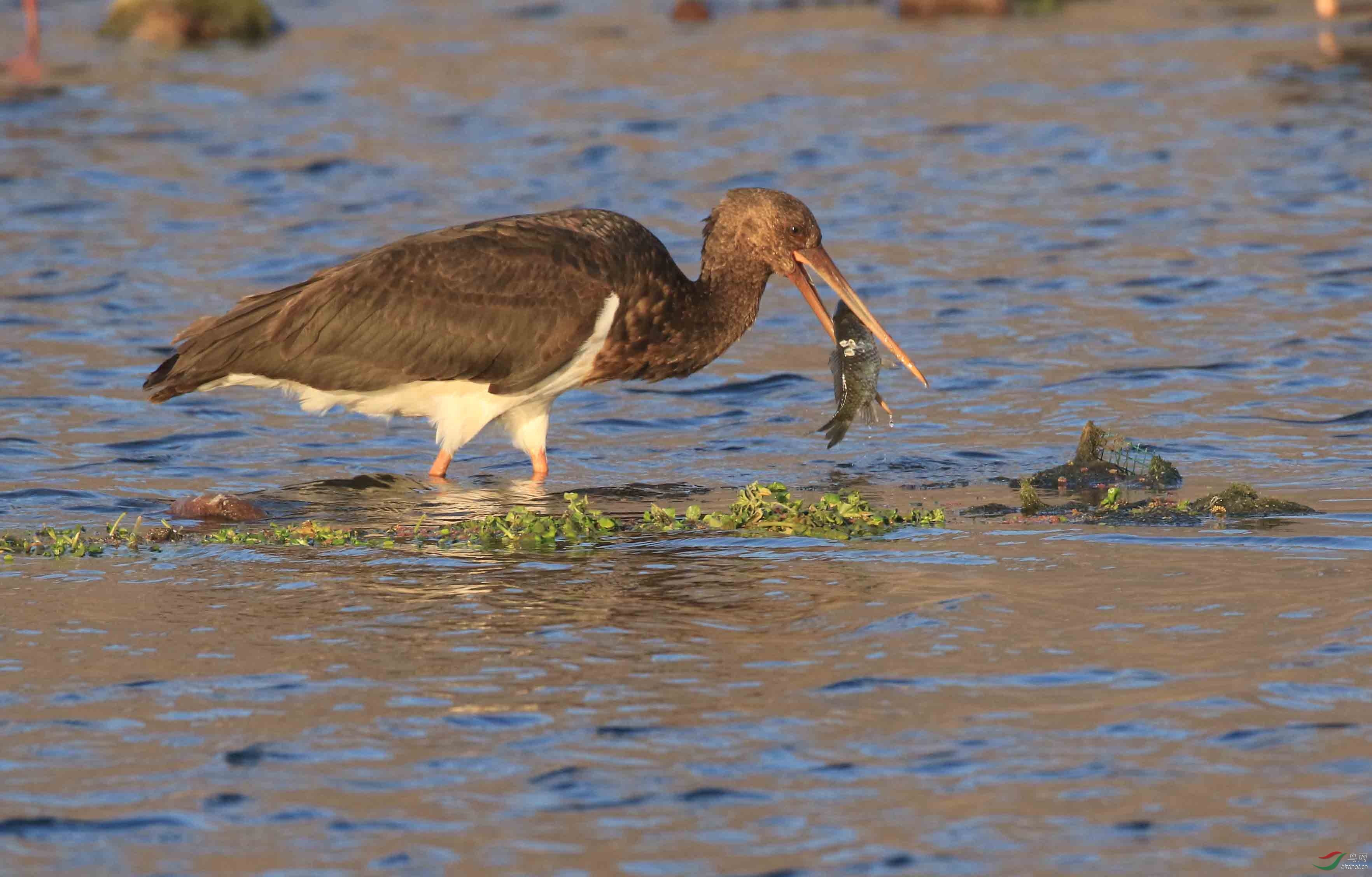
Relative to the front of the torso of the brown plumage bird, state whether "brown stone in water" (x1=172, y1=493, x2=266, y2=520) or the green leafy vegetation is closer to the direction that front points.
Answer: the green leafy vegetation

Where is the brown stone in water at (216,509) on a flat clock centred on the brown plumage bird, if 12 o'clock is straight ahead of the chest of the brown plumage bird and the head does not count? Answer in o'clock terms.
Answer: The brown stone in water is roughly at 5 o'clock from the brown plumage bird.

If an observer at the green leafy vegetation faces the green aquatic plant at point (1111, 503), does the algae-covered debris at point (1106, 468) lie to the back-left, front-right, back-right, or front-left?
front-left

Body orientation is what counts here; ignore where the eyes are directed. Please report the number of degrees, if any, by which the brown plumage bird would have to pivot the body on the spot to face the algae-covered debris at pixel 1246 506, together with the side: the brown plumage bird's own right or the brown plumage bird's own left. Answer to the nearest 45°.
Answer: approximately 45° to the brown plumage bird's own right

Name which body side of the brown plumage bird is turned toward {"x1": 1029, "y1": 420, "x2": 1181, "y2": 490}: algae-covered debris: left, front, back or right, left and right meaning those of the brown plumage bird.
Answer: front

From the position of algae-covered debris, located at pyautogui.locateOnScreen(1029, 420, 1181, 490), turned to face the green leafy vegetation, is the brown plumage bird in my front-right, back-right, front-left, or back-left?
front-right

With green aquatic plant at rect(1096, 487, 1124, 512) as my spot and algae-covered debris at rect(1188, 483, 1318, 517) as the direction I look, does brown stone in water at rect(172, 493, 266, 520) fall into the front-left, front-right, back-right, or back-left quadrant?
back-right

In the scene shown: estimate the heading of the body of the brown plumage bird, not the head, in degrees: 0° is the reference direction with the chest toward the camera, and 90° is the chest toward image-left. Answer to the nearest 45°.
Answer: approximately 270°

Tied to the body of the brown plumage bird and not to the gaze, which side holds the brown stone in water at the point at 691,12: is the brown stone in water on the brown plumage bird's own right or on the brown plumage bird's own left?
on the brown plumage bird's own left
